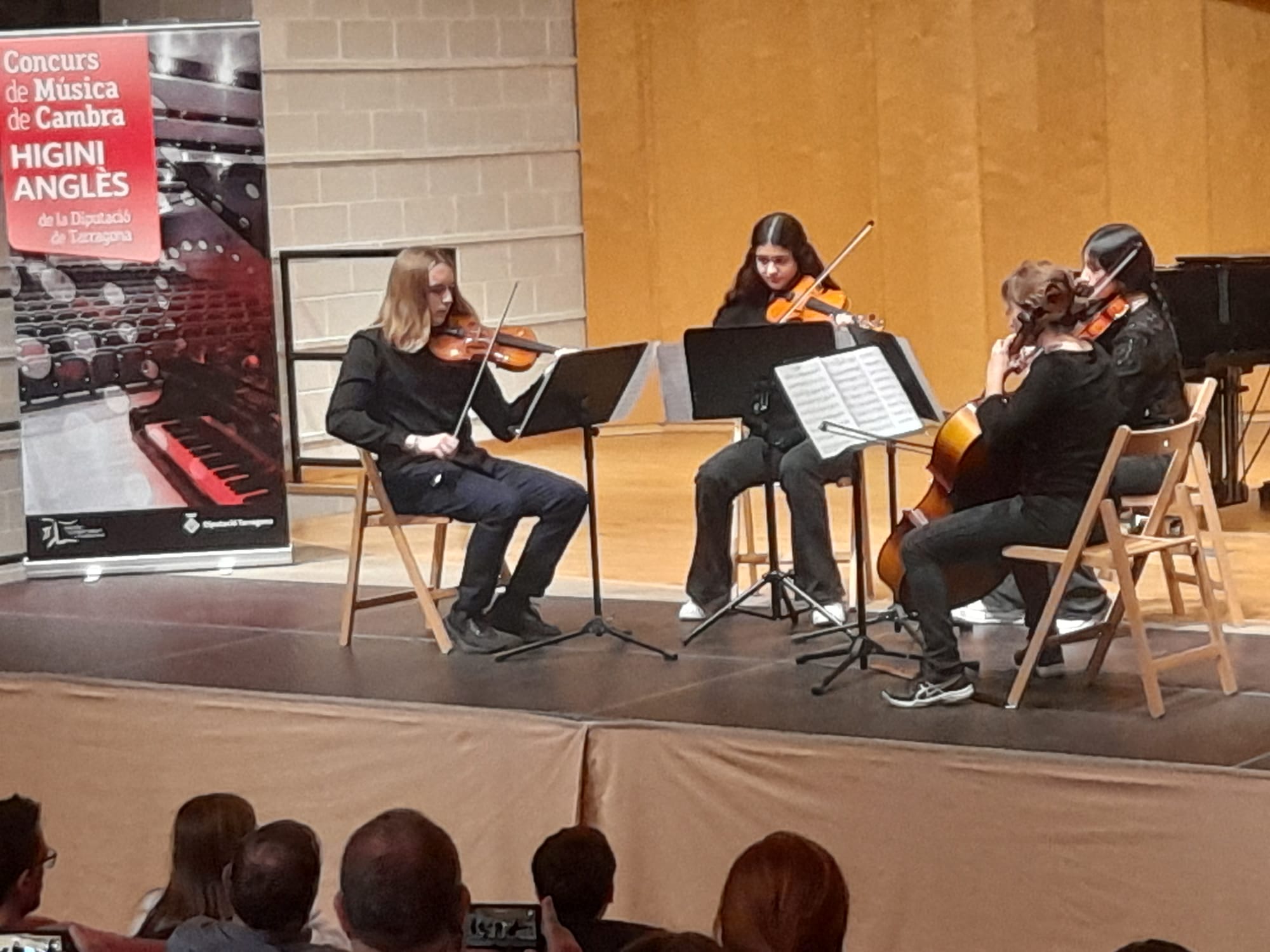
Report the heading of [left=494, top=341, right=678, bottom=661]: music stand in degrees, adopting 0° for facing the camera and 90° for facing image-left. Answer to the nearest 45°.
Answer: approximately 135°

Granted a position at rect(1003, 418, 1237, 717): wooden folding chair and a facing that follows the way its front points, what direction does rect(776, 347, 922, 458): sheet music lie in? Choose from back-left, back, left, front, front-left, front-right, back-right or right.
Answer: front-left

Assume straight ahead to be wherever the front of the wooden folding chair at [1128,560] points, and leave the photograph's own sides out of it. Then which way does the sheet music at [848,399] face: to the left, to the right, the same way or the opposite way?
the opposite way

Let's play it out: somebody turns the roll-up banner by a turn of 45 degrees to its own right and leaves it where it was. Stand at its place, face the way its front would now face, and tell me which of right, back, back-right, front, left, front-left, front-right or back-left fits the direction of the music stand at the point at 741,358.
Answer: left

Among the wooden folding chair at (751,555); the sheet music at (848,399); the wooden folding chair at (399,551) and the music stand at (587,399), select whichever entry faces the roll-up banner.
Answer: the music stand

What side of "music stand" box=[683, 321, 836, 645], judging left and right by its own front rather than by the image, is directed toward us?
back

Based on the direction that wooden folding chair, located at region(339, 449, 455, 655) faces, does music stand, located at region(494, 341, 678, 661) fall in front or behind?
in front

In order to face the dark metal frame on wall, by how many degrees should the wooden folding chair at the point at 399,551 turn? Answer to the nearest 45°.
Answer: approximately 90° to its left

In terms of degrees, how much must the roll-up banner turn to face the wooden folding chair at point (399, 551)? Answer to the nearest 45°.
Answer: approximately 45° to its left

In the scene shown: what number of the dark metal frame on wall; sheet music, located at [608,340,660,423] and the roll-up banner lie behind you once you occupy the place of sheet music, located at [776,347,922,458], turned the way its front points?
3

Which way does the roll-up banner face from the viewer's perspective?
toward the camera

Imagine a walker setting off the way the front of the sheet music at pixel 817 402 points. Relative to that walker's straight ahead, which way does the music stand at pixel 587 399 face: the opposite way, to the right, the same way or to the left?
the opposite way

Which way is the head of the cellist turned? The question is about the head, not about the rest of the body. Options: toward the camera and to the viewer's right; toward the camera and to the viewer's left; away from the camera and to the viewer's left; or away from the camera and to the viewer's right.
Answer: away from the camera and to the viewer's left

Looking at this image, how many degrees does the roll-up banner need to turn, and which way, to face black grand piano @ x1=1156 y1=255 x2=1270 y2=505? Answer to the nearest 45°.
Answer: approximately 90° to its left

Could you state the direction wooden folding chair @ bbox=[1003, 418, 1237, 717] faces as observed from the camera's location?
facing away from the viewer and to the left of the viewer

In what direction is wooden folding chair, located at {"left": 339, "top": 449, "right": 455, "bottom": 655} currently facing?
to the viewer's right

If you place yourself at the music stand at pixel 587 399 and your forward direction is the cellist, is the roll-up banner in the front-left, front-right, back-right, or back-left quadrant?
back-left

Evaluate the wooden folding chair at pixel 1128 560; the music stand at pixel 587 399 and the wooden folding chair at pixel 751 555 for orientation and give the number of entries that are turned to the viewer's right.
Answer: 0
